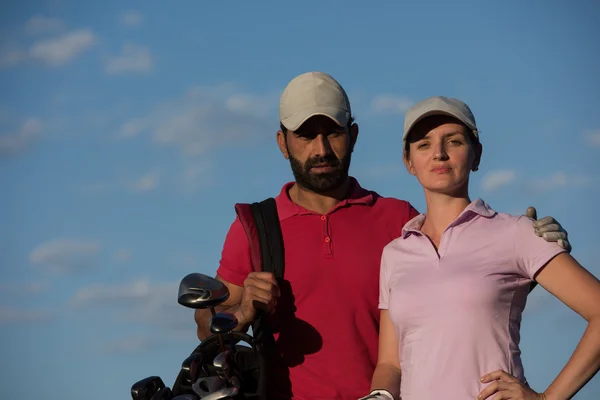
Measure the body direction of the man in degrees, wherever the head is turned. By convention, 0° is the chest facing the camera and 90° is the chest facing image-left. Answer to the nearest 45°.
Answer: approximately 0°

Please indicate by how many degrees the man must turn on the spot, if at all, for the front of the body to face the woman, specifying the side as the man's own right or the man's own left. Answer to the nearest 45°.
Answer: approximately 45° to the man's own left
